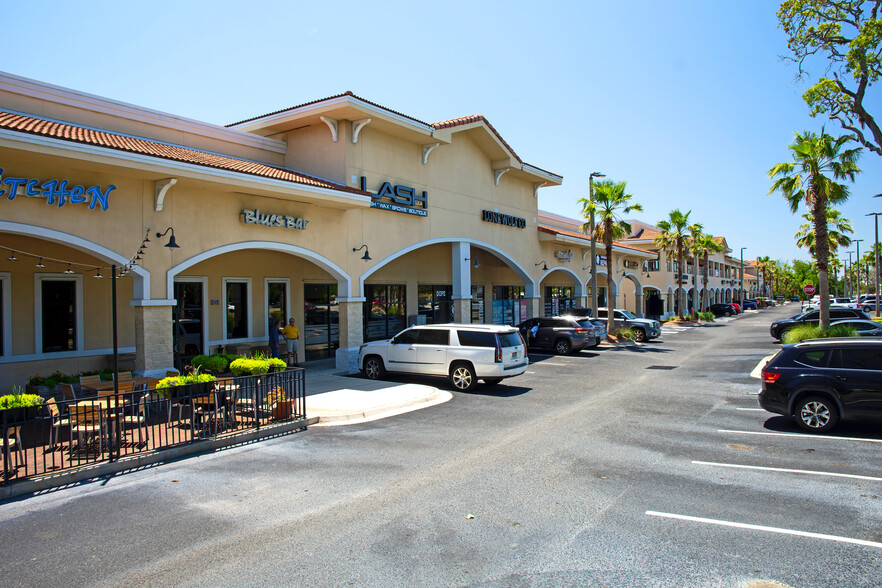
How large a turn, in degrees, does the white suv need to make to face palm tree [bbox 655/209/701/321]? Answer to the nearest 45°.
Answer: approximately 90° to its right

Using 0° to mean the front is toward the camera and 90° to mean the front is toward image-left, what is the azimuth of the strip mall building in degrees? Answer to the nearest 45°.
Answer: approximately 315°

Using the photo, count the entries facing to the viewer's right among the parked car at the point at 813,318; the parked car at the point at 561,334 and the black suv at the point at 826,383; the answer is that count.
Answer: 1

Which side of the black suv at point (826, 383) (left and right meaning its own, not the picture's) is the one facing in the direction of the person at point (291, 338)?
back

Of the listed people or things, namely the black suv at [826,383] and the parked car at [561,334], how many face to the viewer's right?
1

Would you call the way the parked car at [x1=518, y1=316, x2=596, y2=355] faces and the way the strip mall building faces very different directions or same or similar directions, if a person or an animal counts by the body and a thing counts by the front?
very different directions

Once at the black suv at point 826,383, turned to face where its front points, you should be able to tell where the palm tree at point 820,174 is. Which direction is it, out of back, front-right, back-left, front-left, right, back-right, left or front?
left

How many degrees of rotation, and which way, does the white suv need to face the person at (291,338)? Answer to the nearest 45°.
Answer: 0° — it already faces them

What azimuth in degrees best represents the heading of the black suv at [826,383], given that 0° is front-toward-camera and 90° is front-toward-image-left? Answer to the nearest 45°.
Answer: approximately 270°

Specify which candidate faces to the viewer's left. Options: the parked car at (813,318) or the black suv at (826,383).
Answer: the parked car

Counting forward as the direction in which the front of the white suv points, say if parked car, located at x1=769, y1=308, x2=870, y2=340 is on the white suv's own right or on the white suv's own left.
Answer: on the white suv's own right

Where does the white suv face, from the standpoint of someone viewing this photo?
facing away from the viewer and to the left of the viewer
